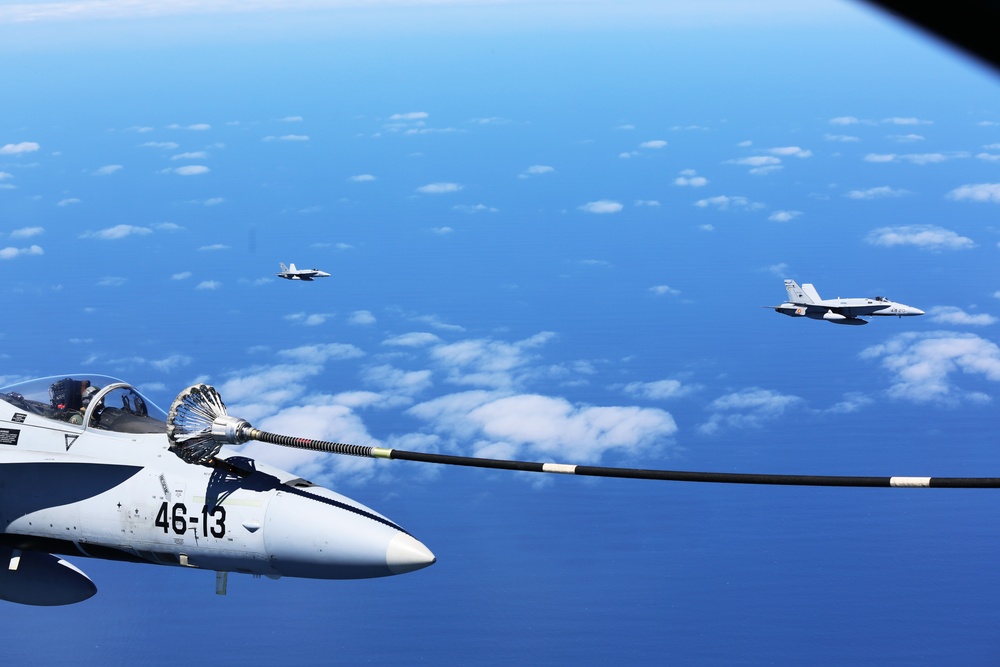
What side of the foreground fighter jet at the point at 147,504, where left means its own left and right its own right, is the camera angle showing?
right
